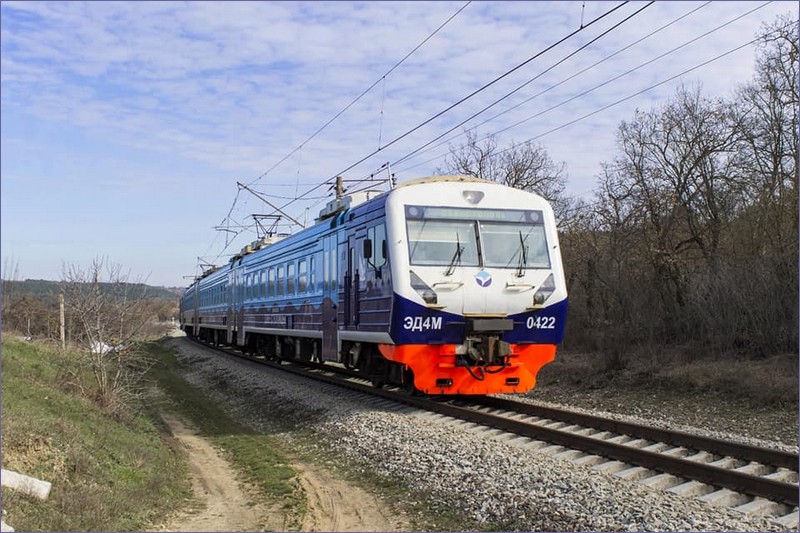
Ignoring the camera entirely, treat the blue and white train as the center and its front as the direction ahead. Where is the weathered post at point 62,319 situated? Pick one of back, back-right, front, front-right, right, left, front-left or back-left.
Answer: back

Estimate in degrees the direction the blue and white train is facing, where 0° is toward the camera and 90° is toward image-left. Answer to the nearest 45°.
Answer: approximately 315°
